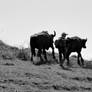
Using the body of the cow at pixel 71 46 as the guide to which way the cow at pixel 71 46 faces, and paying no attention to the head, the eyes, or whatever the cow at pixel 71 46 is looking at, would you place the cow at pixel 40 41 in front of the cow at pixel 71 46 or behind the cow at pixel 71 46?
behind

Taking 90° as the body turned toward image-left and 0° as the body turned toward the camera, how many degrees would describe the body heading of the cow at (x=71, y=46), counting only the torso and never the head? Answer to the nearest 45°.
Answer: approximately 270°
